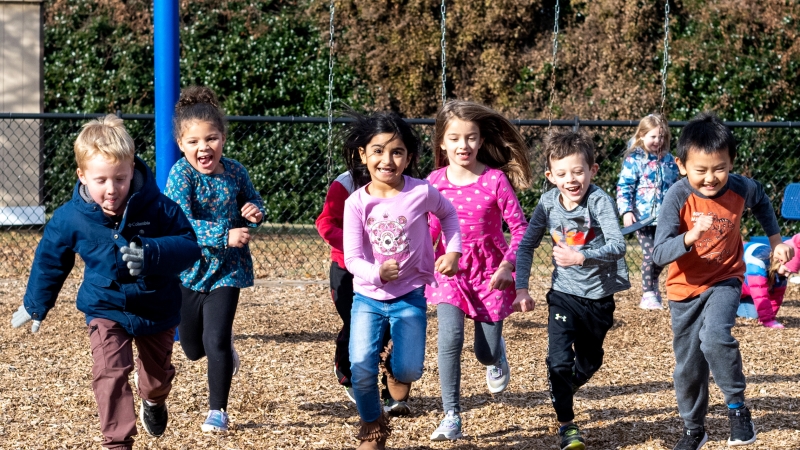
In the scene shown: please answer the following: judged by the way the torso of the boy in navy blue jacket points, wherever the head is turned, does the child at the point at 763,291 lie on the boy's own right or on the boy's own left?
on the boy's own left

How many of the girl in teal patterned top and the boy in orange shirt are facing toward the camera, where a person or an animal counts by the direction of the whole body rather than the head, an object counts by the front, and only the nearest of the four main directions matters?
2

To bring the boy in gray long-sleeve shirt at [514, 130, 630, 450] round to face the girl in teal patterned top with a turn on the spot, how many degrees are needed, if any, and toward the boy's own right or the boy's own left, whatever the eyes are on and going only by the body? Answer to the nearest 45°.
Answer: approximately 90° to the boy's own right

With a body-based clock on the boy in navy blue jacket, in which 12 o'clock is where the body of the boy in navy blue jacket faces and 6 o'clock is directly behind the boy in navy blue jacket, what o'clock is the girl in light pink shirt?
The girl in light pink shirt is roughly at 9 o'clock from the boy in navy blue jacket.

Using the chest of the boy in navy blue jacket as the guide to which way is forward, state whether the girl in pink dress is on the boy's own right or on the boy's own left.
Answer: on the boy's own left

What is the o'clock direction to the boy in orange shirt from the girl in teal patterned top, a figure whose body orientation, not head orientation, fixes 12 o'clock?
The boy in orange shirt is roughly at 10 o'clock from the girl in teal patterned top.

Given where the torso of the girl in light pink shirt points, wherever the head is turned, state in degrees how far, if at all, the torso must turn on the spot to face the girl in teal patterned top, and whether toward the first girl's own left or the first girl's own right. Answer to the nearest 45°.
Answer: approximately 135° to the first girl's own right

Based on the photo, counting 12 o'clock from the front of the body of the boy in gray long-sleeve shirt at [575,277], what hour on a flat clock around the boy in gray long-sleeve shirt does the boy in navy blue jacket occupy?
The boy in navy blue jacket is roughly at 2 o'clock from the boy in gray long-sleeve shirt.

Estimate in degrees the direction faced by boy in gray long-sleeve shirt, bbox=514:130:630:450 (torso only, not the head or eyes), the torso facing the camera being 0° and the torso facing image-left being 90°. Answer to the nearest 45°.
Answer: approximately 0°

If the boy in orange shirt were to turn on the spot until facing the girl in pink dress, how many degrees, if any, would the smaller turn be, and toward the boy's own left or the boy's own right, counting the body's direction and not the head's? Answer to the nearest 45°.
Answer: approximately 90° to the boy's own right

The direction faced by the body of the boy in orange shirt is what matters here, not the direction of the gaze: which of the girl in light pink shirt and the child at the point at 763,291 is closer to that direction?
the girl in light pink shirt
